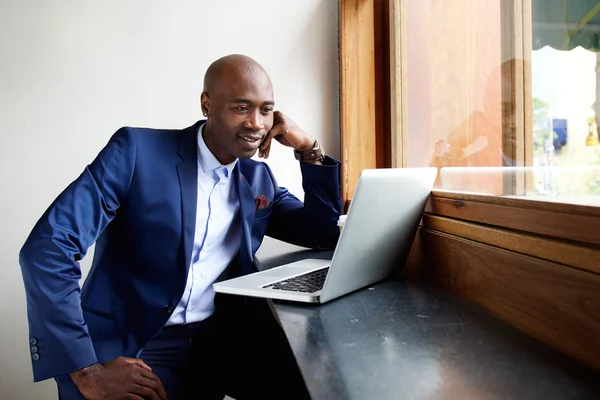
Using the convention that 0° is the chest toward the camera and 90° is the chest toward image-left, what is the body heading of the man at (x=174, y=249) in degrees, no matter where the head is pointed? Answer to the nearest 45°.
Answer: approximately 315°

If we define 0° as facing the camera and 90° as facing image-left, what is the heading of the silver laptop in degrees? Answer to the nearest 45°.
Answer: approximately 135°

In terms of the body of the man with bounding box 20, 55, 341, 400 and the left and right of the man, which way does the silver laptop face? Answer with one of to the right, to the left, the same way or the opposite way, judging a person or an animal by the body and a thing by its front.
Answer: the opposite way

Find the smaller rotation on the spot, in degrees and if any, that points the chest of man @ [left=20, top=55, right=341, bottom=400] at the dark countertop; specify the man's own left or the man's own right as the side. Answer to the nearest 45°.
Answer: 0° — they already face it

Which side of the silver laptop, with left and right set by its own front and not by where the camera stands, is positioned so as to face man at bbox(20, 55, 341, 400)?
front

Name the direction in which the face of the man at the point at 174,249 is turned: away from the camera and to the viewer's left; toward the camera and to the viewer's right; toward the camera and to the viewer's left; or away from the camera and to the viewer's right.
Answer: toward the camera and to the viewer's right
